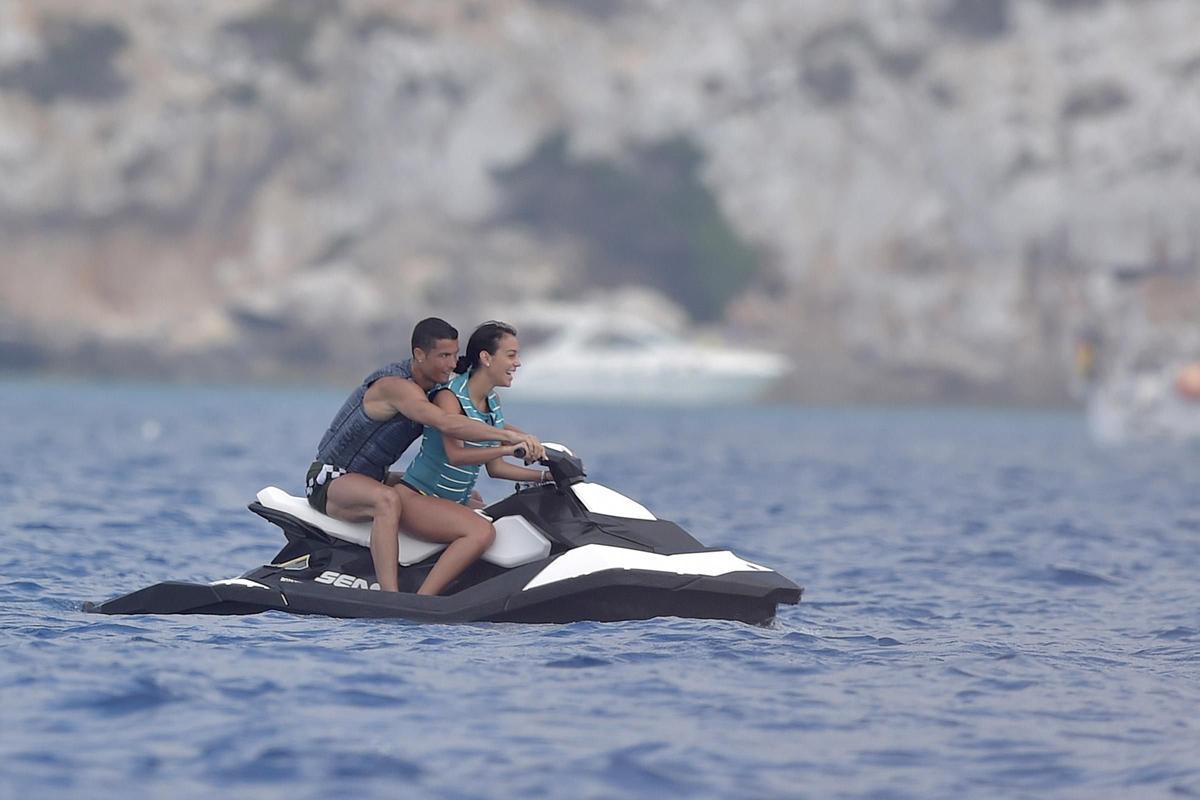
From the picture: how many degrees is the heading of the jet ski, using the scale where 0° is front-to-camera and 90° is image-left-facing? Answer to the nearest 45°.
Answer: approximately 270°

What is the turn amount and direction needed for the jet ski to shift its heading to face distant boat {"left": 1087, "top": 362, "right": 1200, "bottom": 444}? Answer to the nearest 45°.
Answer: approximately 45° to its left

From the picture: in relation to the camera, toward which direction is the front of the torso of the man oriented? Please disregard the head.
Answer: to the viewer's right

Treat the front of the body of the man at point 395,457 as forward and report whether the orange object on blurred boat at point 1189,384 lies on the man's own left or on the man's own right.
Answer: on the man's own left

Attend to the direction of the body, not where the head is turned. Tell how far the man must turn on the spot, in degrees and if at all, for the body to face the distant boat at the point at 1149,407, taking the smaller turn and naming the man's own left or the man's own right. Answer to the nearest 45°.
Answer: approximately 45° to the man's own left
